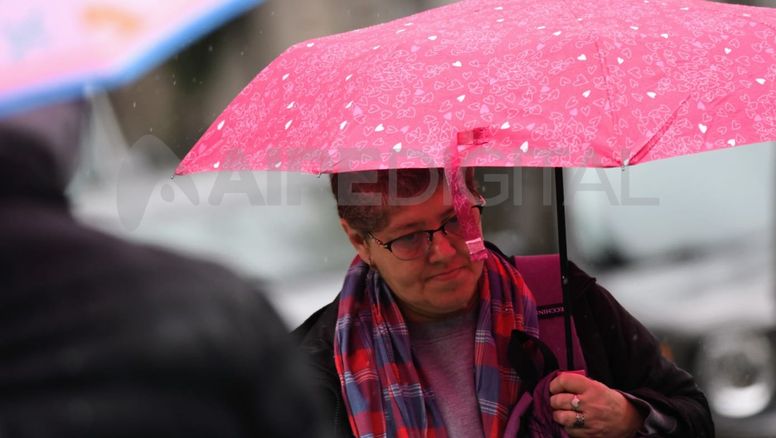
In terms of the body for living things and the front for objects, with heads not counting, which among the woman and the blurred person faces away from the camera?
the blurred person

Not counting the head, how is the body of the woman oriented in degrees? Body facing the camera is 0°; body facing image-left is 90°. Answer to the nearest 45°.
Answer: approximately 315°

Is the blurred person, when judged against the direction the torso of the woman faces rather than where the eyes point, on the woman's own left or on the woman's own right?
on the woman's own right

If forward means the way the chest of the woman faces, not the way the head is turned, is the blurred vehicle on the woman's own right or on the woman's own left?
on the woman's own left

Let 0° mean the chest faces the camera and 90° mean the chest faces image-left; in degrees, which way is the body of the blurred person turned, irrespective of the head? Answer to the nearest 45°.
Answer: approximately 180°

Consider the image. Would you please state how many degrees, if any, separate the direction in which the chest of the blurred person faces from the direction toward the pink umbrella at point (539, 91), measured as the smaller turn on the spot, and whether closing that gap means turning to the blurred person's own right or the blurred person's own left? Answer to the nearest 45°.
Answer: approximately 45° to the blurred person's own right

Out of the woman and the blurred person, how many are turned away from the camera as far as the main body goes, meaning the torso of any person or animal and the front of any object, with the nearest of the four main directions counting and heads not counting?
1
